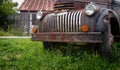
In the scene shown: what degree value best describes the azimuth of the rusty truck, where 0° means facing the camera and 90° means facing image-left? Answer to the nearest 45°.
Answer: approximately 45°

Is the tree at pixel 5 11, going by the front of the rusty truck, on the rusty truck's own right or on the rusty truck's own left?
on the rusty truck's own right
